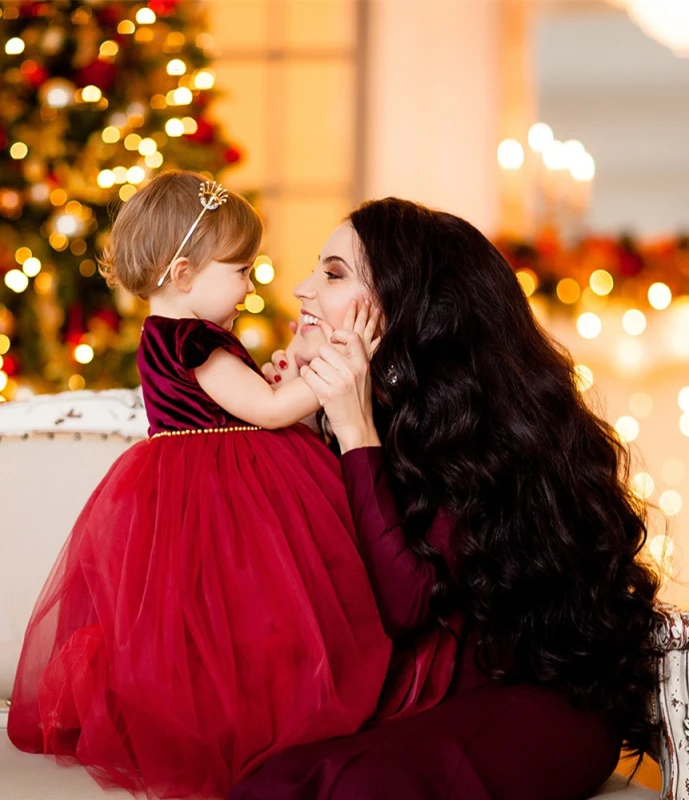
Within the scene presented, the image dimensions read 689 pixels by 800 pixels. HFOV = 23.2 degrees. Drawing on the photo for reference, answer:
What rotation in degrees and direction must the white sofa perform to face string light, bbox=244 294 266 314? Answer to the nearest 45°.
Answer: approximately 180°

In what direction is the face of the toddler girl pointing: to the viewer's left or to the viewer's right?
to the viewer's right

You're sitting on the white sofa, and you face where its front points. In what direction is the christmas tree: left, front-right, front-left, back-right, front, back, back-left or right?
back

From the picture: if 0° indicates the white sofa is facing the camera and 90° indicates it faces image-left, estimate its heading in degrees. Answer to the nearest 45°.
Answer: approximately 0°

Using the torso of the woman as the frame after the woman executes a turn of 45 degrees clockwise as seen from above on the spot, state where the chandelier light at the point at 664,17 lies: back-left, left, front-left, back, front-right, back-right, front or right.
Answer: front-right

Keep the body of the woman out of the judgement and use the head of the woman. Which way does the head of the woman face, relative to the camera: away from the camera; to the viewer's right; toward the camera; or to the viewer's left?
to the viewer's left

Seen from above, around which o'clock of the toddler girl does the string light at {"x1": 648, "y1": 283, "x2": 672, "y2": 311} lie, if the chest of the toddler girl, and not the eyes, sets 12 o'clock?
The string light is roughly at 10 o'clock from the toddler girl.

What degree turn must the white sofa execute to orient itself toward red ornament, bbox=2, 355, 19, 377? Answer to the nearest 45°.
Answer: approximately 180°

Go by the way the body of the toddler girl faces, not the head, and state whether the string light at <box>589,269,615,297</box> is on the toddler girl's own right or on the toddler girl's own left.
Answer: on the toddler girl's own left

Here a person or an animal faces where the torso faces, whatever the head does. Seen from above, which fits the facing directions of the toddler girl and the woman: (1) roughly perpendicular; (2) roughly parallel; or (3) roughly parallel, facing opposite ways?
roughly parallel, facing opposite ways

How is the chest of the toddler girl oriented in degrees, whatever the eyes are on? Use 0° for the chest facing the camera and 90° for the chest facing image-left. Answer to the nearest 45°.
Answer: approximately 270°

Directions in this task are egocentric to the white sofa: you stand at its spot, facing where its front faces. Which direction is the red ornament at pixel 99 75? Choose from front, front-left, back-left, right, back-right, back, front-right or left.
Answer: back

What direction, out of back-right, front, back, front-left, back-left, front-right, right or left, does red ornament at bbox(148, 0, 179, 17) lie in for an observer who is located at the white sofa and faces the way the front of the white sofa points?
back

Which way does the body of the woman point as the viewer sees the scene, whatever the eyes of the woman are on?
to the viewer's left

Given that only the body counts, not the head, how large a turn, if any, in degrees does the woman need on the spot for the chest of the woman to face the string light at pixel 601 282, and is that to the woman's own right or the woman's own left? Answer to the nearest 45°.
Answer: approximately 90° to the woman's own right
